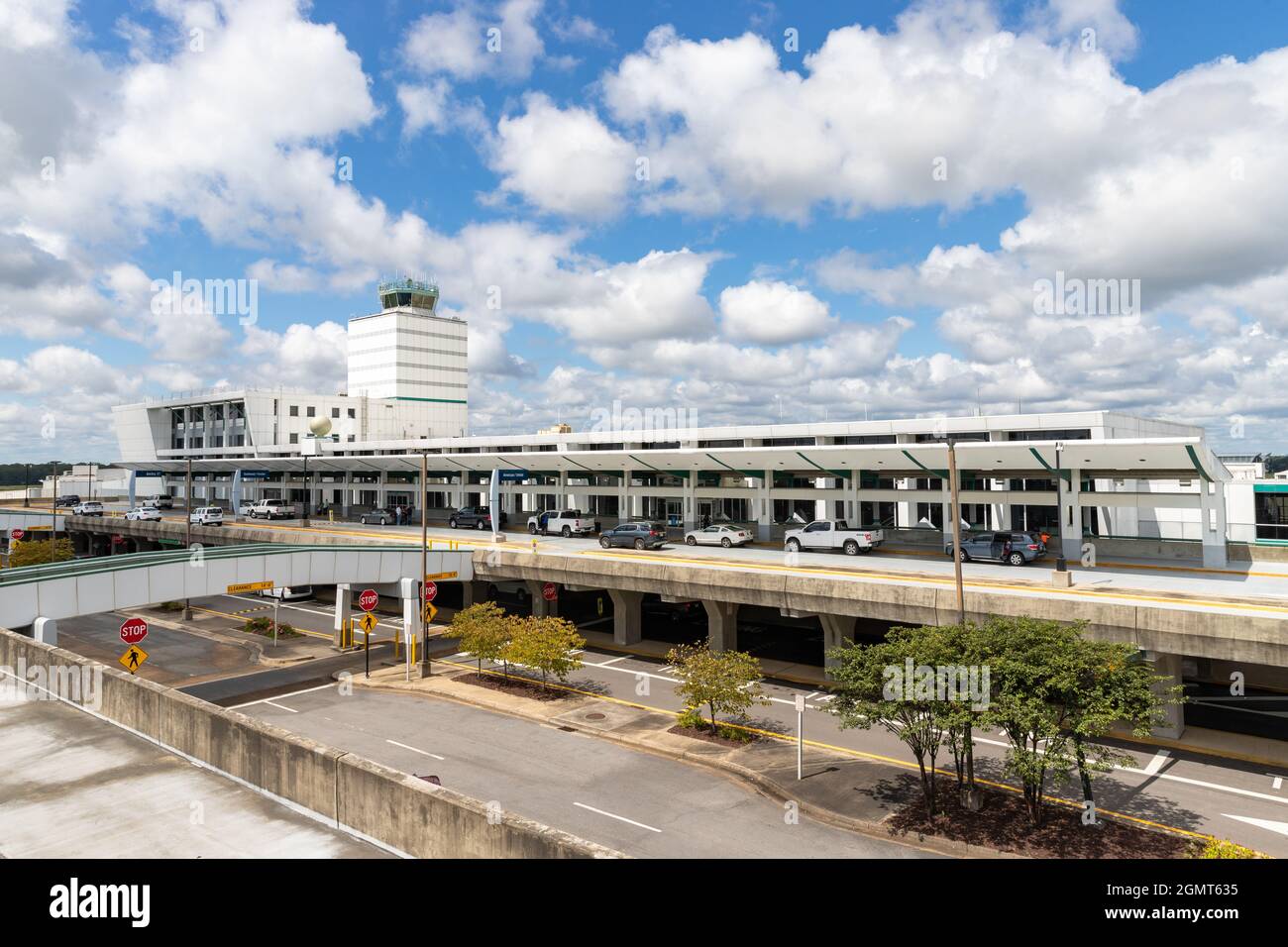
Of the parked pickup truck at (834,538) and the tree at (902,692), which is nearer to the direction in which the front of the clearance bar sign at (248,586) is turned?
the tree

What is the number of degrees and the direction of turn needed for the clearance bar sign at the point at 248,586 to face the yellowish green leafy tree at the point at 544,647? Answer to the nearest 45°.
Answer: approximately 45° to its left

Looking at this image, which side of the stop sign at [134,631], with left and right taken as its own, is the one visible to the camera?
front

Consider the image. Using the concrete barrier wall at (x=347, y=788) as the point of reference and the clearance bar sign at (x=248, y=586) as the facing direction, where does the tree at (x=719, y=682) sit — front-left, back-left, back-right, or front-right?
front-right

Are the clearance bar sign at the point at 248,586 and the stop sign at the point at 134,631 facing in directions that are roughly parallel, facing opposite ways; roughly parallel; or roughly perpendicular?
roughly parallel

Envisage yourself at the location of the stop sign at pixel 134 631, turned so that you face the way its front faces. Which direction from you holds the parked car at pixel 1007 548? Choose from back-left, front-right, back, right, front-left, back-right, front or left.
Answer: left

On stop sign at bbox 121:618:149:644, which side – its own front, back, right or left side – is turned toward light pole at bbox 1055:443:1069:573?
left

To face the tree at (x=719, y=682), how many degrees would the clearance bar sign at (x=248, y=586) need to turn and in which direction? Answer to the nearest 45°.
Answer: approximately 45° to its left

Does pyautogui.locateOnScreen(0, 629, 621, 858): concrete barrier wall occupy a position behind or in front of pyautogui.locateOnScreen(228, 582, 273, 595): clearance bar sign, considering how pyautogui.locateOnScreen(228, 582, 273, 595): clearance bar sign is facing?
in front

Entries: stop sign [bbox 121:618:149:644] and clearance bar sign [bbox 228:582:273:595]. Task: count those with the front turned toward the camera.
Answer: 2

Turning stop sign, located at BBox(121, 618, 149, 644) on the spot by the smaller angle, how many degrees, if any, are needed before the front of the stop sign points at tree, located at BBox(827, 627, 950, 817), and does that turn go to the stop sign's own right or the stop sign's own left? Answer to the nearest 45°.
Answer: approximately 45° to the stop sign's own left
